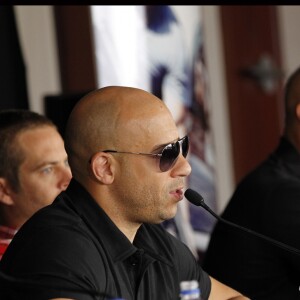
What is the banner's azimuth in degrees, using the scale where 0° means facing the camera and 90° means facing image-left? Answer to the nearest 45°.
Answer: approximately 0°

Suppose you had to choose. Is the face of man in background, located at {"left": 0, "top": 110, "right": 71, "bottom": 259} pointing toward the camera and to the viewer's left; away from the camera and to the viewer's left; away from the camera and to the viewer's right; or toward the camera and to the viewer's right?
toward the camera and to the viewer's right

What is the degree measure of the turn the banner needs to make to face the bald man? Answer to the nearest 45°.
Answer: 0° — it already faces them

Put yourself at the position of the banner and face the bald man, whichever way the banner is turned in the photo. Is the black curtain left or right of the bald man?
right

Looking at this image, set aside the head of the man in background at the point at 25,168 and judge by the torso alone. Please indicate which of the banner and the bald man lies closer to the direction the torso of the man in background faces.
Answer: the bald man

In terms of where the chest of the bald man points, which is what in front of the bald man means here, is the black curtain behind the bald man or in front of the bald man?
behind

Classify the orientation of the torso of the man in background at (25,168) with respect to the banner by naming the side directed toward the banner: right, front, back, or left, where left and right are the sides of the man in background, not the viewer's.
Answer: left

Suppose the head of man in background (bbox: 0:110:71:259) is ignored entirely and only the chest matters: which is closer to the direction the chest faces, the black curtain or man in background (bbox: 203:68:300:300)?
the man in background

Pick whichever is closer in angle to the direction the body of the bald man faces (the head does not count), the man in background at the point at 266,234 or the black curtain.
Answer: the man in background

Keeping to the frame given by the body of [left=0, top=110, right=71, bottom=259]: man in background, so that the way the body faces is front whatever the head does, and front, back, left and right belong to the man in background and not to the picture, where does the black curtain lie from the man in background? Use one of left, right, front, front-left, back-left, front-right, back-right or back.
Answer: back-left

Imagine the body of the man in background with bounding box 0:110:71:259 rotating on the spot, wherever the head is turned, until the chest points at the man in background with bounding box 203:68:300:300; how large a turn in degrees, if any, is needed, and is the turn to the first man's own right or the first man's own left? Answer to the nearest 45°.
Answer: approximately 45° to the first man's own left
